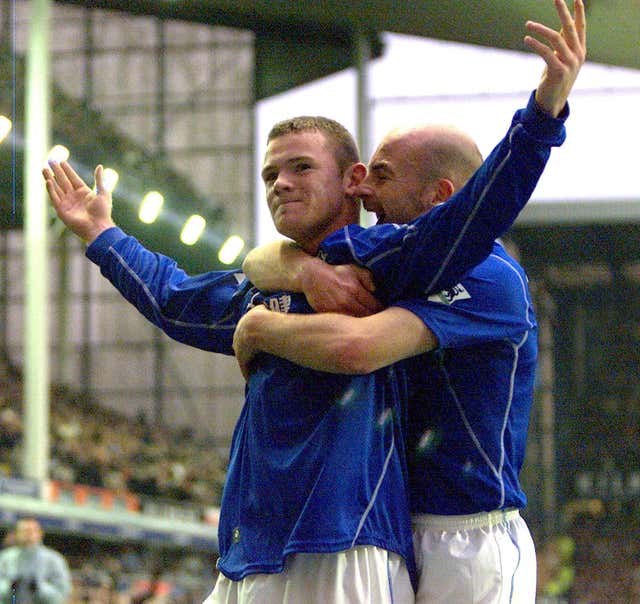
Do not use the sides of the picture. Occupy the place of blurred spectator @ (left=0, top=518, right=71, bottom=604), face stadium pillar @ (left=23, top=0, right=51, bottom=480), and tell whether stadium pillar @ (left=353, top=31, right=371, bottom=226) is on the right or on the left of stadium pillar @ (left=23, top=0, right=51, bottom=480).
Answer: right

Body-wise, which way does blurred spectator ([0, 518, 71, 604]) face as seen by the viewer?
toward the camera

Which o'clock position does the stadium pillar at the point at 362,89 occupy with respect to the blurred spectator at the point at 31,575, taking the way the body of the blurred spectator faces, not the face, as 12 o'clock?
The stadium pillar is roughly at 7 o'clock from the blurred spectator.

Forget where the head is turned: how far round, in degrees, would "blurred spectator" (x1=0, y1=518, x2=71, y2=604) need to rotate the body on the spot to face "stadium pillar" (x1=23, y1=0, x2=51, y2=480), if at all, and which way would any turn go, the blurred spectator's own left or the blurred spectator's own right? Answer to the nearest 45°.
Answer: approximately 180°

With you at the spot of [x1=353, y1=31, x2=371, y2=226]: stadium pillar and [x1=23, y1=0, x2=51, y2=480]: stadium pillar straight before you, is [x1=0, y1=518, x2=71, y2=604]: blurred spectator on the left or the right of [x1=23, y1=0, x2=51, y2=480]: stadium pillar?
left
